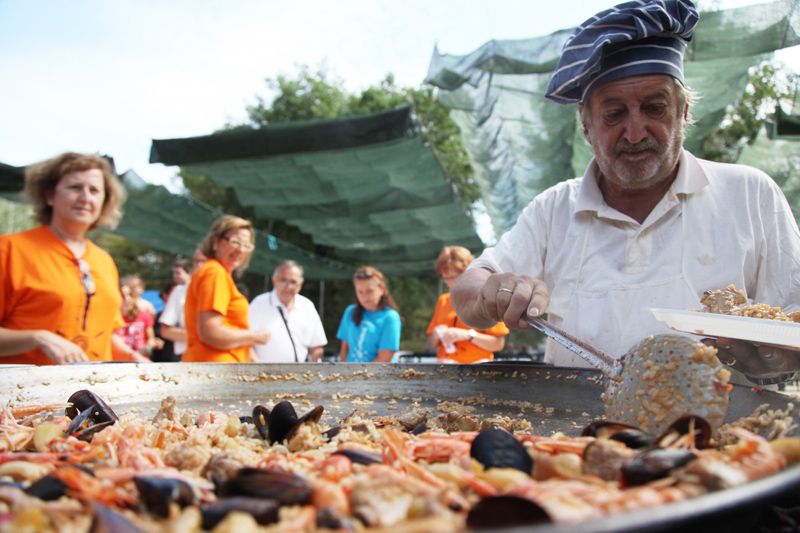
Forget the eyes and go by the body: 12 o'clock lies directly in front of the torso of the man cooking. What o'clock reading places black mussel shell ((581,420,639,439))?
The black mussel shell is roughly at 12 o'clock from the man cooking.

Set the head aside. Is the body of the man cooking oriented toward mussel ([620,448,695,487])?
yes

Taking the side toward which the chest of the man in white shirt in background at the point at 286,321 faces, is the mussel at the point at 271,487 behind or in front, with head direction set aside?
in front

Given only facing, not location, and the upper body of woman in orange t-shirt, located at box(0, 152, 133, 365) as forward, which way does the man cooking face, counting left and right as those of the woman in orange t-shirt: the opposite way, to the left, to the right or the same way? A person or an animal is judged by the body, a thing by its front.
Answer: to the right
